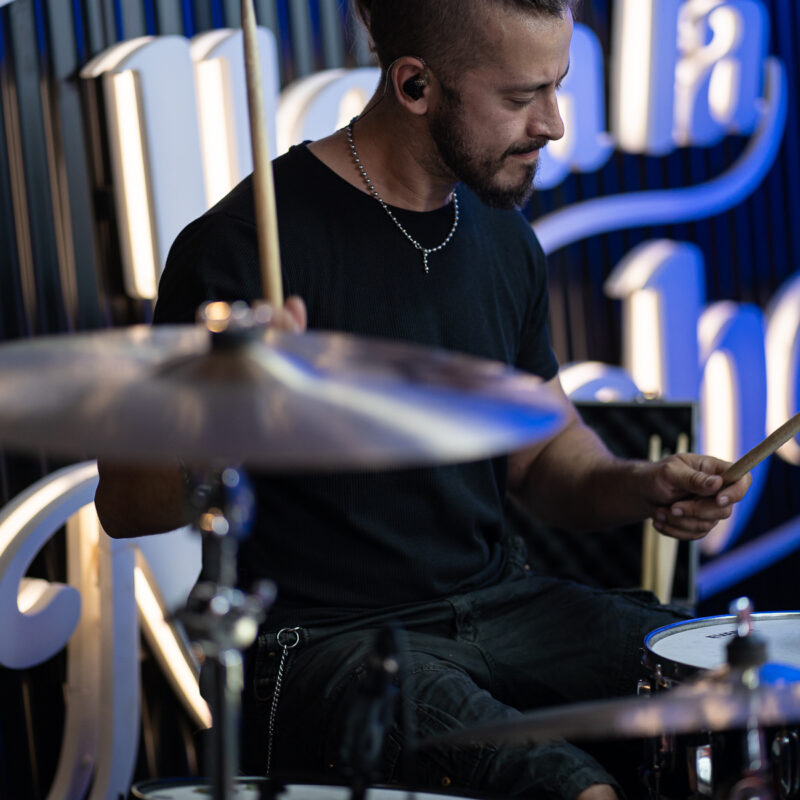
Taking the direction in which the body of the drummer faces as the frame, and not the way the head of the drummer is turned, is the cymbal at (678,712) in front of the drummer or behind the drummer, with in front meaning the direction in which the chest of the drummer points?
in front

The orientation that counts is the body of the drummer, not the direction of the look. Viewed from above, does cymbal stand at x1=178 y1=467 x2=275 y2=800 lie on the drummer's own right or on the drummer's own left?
on the drummer's own right

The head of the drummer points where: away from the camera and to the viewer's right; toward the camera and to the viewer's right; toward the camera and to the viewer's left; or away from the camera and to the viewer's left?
toward the camera and to the viewer's right

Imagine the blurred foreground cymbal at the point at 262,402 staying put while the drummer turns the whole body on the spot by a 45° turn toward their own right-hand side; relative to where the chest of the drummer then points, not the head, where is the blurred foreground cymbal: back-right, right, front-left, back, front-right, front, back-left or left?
front

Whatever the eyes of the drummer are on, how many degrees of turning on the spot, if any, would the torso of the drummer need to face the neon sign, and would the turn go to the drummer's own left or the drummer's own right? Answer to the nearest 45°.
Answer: approximately 135° to the drummer's own left

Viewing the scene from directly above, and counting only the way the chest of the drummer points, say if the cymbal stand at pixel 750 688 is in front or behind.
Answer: in front

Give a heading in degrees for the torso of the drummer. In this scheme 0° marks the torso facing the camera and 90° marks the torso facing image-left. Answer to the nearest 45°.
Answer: approximately 315°
